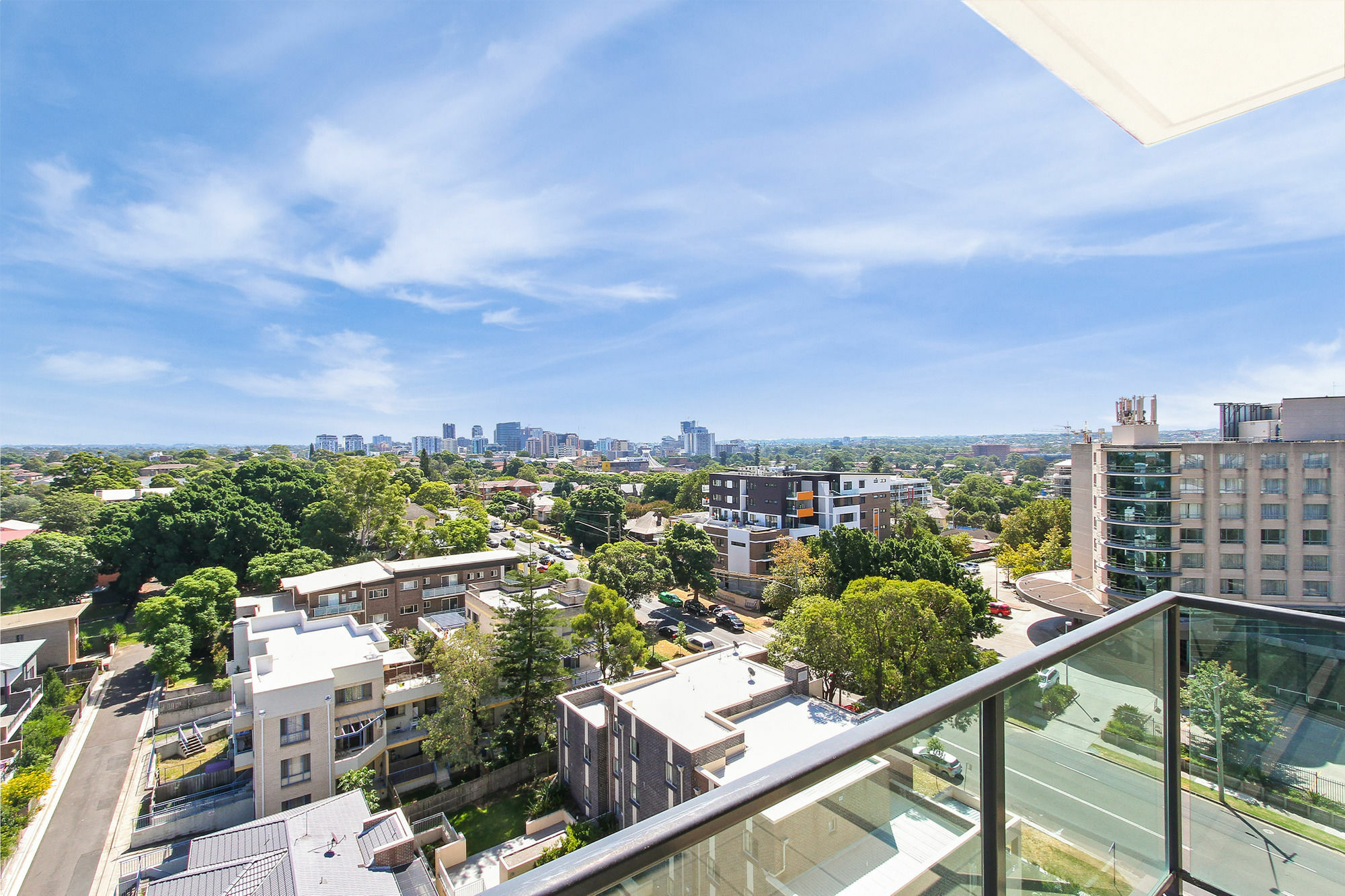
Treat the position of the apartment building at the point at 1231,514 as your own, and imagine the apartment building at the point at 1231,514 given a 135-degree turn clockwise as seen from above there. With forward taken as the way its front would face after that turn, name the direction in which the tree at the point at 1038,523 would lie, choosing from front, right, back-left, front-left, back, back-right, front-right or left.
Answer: front

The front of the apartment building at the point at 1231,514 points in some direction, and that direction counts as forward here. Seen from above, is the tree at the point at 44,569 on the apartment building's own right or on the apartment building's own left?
on the apartment building's own right

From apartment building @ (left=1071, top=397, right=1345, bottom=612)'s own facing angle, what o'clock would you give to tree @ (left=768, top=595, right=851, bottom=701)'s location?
The tree is roughly at 1 o'clock from the apartment building.

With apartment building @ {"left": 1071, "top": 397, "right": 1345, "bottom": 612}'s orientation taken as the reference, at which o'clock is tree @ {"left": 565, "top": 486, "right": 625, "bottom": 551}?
The tree is roughly at 3 o'clock from the apartment building.

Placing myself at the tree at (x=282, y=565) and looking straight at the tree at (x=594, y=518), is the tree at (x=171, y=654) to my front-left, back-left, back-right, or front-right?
back-right

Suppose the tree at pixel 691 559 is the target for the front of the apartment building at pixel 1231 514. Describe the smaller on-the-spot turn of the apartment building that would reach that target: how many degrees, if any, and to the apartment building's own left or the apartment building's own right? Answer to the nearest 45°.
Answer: approximately 90° to the apartment building's own right

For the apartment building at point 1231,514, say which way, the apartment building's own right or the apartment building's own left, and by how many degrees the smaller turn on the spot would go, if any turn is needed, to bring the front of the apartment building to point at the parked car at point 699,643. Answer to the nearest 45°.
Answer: approximately 45° to the apartment building's own right

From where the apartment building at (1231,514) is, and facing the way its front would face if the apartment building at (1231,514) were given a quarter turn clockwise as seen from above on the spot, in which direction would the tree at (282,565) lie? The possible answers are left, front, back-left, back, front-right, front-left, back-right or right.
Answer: front-left

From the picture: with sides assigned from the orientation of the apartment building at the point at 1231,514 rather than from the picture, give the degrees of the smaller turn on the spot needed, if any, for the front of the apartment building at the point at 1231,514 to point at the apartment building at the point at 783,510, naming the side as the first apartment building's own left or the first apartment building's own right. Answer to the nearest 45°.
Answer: approximately 90° to the first apartment building's own right

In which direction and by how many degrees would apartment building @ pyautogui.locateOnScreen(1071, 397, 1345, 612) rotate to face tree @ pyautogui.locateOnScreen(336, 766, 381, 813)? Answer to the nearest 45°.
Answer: approximately 45° to its right
